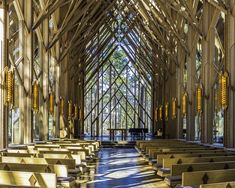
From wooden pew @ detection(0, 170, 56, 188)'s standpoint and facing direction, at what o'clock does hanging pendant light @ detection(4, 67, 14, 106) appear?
The hanging pendant light is roughly at 12 o'clock from the wooden pew.

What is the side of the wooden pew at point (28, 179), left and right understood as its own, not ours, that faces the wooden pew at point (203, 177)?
right

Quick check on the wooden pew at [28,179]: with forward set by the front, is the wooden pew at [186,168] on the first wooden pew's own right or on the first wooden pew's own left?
on the first wooden pew's own right

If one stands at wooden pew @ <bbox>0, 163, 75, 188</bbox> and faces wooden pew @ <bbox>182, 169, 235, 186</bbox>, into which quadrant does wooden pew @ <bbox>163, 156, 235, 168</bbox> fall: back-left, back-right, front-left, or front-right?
front-left

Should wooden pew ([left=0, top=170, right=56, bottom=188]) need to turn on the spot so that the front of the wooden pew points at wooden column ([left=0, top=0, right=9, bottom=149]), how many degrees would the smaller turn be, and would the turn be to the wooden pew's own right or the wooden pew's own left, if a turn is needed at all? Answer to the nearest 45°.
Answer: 0° — it already faces it

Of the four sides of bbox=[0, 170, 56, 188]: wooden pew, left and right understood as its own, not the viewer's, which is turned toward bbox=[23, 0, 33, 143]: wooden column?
front

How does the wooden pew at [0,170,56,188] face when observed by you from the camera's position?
facing away from the viewer

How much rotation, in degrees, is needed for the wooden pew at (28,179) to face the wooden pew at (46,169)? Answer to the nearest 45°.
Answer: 0° — it already faces it

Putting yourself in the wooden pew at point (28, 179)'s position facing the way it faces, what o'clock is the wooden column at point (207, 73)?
The wooden column is roughly at 1 o'clock from the wooden pew.

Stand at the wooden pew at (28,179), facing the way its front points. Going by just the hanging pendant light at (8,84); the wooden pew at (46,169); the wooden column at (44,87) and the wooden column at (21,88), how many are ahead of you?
4

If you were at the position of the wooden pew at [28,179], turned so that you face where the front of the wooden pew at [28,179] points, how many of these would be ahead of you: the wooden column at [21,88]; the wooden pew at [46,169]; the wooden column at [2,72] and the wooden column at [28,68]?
4

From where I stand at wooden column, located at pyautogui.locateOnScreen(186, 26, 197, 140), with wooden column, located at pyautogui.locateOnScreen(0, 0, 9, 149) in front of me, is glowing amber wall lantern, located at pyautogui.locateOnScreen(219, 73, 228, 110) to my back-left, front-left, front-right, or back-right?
front-left

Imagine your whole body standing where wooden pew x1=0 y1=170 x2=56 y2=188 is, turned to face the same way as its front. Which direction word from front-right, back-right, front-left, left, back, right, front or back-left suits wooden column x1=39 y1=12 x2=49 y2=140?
front

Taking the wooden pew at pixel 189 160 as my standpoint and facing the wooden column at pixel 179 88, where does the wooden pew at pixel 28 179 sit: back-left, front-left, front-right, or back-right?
back-left
